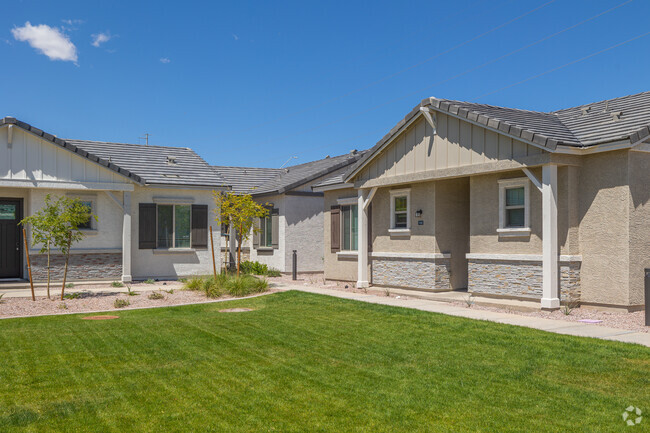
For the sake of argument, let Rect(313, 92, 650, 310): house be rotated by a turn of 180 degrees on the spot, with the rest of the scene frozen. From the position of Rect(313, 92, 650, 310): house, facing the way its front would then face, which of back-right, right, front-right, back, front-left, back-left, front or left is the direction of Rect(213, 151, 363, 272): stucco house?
left

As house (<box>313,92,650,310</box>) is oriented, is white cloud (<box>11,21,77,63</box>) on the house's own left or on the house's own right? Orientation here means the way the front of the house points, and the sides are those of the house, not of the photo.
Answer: on the house's own right

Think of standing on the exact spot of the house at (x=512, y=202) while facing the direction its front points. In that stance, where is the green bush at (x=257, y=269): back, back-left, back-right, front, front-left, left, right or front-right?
right

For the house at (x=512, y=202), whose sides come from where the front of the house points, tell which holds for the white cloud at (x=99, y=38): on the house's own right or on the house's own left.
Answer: on the house's own right

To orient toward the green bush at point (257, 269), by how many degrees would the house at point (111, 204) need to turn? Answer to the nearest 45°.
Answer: approximately 135° to its left

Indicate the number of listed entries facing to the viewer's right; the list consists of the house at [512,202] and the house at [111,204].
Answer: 0

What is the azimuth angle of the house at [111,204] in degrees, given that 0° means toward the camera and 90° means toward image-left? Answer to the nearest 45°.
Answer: approximately 0°

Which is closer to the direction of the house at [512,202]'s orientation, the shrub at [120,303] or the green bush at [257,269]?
the shrub
